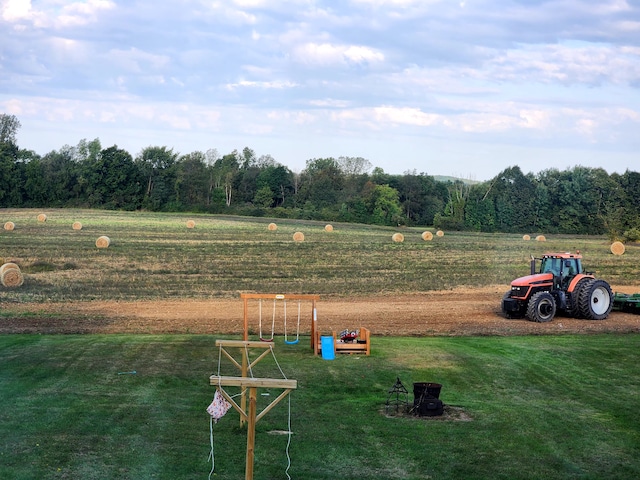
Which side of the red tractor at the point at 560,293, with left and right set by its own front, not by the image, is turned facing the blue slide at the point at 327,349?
front

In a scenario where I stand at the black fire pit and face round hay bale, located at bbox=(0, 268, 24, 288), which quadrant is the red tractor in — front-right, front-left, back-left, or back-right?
front-right

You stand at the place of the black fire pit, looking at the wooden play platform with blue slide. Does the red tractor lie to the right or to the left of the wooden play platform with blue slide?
right

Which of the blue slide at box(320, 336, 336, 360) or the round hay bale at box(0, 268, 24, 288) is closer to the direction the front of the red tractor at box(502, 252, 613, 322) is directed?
the blue slide

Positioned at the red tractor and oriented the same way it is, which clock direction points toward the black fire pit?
The black fire pit is roughly at 11 o'clock from the red tractor.

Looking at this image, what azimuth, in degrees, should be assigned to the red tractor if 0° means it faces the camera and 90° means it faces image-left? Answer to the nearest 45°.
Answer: approximately 45°

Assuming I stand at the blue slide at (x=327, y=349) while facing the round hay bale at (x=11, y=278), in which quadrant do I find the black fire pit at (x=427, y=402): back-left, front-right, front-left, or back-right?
back-left

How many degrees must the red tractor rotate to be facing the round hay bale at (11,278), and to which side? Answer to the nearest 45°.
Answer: approximately 45° to its right

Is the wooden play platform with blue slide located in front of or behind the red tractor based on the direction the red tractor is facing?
in front

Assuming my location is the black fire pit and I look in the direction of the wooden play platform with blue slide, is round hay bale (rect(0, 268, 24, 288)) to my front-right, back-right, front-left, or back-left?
front-left

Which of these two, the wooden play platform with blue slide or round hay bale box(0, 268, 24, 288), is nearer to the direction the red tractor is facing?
the wooden play platform with blue slide
